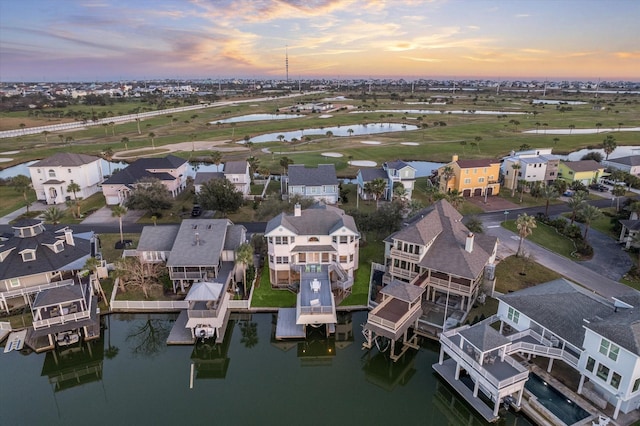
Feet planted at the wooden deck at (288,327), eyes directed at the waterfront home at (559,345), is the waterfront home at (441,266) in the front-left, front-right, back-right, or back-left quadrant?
front-left

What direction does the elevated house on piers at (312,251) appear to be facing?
toward the camera

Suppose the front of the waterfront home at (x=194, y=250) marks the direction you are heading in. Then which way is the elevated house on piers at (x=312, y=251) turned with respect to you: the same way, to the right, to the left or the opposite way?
the same way

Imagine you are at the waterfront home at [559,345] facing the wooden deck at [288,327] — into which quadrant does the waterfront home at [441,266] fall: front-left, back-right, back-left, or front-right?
front-right

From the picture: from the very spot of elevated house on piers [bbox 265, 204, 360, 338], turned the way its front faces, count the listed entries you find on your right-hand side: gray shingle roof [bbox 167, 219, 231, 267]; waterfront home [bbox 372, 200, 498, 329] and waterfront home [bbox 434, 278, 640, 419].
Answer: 1

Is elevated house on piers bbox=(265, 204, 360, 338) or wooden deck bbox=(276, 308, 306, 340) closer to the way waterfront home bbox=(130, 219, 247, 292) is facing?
the wooden deck

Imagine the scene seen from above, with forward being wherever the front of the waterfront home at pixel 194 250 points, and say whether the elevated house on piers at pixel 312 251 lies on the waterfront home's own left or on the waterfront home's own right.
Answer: on the waterfront home's own right

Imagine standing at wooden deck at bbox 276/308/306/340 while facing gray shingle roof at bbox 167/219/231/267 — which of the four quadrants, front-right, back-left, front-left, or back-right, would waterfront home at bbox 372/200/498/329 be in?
back-right
